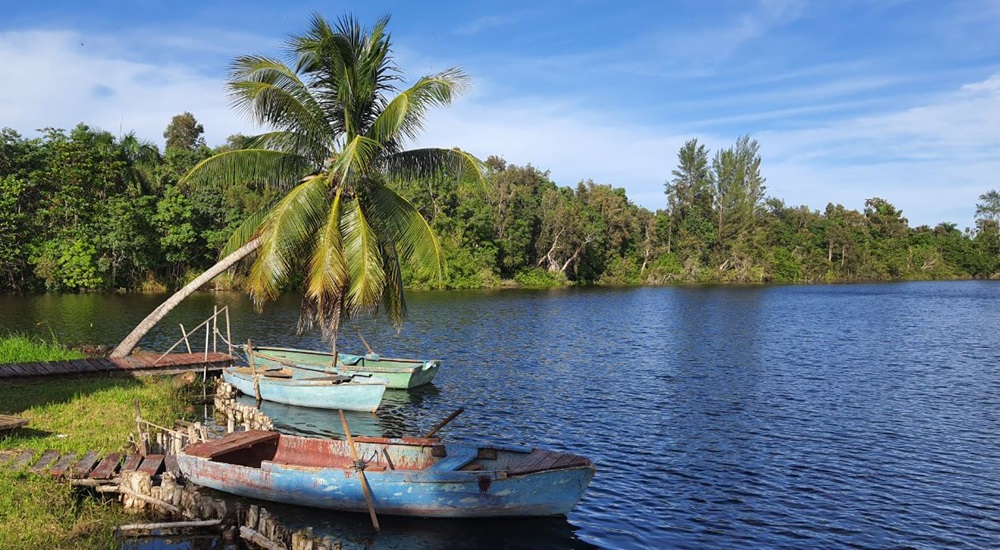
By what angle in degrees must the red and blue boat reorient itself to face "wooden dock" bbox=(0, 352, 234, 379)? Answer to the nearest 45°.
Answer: approximately 135° to its left

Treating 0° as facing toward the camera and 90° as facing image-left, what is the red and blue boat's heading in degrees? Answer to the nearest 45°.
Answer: approximately 270°

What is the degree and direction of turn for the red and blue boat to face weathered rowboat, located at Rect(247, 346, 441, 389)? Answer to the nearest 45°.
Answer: approximately 90° to its left

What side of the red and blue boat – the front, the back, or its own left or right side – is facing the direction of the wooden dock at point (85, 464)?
back

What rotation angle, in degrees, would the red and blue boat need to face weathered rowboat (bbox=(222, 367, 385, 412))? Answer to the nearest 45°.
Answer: approximately 90° to its left

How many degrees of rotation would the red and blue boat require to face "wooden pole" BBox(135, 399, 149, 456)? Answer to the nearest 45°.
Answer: approximately 135° to its left

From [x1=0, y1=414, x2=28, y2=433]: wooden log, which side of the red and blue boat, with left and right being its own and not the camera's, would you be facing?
back

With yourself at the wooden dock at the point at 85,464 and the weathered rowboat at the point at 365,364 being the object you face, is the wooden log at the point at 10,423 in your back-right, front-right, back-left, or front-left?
front-left
